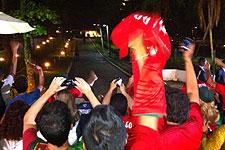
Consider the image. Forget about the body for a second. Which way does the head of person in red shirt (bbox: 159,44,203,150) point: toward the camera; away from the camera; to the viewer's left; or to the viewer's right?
away from the camera

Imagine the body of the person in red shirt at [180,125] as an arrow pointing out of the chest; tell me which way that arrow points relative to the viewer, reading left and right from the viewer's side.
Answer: facing away from the viewer
